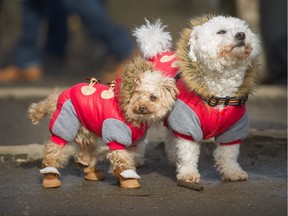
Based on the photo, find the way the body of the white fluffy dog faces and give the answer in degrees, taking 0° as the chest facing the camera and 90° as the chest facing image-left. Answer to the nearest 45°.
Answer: approximately 315°
